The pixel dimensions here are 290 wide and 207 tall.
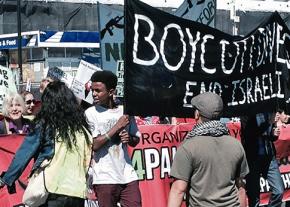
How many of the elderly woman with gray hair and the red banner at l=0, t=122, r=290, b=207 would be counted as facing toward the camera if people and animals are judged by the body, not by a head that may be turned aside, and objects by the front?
2

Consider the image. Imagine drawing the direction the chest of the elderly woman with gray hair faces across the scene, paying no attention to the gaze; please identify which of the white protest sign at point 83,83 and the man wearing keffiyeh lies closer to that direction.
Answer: the man wearing keffiyeh

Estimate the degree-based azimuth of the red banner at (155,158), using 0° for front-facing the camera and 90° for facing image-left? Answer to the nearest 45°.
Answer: approximately 0°

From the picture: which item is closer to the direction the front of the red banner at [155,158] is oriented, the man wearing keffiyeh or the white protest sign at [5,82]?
the man wearing keffiyeh
